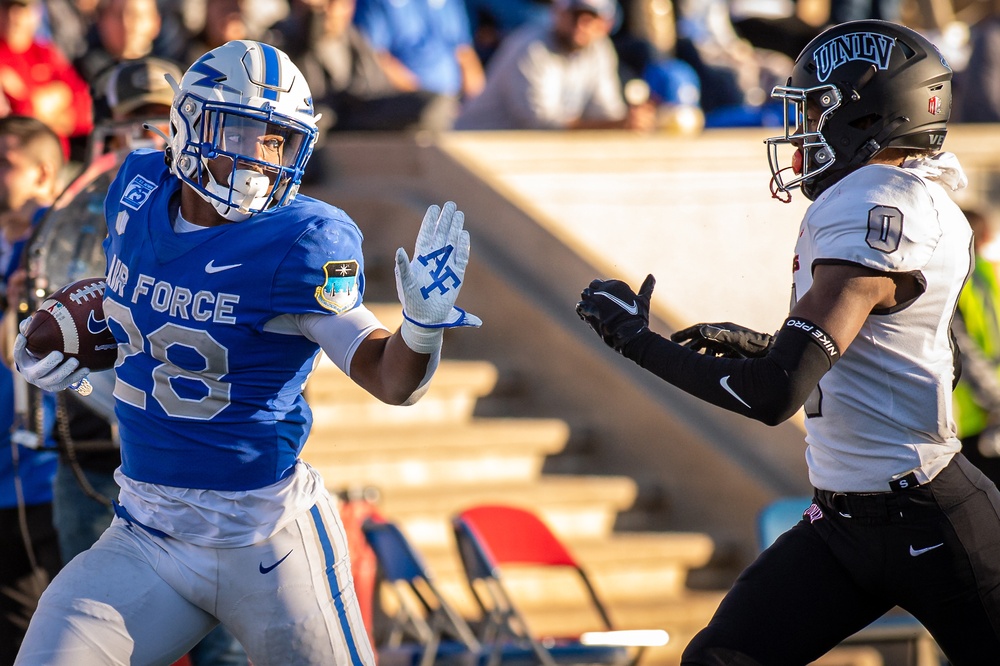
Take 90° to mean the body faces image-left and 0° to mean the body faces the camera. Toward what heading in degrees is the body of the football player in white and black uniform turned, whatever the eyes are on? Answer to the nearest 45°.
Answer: approximately 90°

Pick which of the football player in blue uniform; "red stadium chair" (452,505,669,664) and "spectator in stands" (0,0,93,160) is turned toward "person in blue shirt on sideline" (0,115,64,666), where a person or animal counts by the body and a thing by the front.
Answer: "spectator in stands" (0,0,93,160)

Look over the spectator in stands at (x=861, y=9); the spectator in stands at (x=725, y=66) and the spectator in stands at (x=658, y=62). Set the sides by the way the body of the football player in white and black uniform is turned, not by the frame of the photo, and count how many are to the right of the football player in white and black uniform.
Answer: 3

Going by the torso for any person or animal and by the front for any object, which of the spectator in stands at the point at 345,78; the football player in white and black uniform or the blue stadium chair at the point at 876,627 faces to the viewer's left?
the football player in white and black uniform

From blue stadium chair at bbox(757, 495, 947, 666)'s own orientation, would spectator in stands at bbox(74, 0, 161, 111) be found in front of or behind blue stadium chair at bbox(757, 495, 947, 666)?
behind

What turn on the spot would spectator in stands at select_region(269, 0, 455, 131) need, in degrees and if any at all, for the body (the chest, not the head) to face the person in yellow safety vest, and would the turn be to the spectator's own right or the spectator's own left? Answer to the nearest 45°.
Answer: approximately 45° to the spectator's own left

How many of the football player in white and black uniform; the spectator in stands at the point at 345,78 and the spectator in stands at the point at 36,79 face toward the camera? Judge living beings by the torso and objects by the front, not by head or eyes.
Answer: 2

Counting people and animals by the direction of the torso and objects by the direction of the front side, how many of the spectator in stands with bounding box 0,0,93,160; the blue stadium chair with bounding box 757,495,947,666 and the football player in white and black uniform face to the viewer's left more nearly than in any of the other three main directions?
1

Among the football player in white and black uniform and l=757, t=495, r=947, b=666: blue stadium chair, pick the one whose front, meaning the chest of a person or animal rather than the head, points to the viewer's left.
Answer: the football player in white and black uniform

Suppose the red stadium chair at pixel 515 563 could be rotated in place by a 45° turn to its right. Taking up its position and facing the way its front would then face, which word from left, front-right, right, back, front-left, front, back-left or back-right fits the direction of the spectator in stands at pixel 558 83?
back

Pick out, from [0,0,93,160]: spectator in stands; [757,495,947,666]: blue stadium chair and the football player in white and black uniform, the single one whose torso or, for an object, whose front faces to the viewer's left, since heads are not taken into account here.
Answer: the football player in white and black uniform

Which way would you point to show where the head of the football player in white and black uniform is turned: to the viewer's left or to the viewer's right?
to the viewer's left

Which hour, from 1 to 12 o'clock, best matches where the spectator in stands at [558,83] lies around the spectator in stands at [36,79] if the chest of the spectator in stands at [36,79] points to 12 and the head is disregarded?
the spectator in stands at [558,83] is roughly at 9 o'clock from the spectator in stands at [36,79].

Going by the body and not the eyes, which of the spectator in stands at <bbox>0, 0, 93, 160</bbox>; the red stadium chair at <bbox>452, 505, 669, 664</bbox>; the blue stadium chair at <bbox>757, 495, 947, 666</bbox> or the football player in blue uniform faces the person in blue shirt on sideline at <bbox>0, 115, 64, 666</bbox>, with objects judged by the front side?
the spectator in stands at <bbox>0, 0, 93, 160</bbox>
